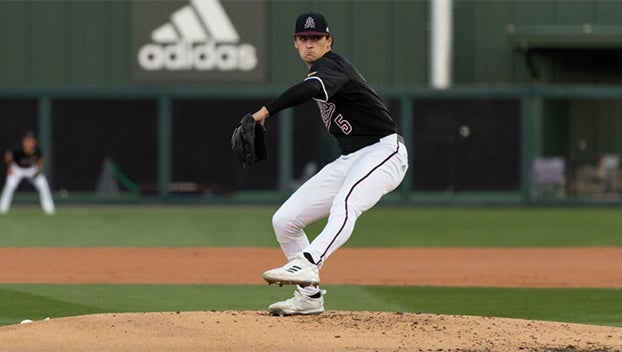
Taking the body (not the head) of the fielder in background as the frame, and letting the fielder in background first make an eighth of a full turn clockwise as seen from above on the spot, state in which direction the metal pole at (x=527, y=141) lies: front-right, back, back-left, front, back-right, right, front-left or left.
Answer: back-left

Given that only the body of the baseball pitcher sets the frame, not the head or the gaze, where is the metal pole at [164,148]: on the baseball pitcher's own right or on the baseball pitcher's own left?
on the baseball pitcher's own right

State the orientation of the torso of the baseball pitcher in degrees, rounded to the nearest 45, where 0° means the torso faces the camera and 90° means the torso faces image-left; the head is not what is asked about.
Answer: approximately 45°

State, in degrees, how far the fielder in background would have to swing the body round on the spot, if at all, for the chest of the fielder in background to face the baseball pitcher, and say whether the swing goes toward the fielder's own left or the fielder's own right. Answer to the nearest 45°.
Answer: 0° — they already face them

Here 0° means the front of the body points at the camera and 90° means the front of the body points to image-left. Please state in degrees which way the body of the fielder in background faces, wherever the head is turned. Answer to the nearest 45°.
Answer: approximately 0°

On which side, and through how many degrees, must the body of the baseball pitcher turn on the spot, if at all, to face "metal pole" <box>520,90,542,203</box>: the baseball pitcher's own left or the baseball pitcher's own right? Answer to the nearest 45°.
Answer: approximately 135° to the baseball pitcher's own right

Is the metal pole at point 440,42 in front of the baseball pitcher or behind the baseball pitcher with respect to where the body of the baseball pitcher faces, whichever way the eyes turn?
behind

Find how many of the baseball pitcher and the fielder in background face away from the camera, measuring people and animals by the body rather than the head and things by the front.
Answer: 0

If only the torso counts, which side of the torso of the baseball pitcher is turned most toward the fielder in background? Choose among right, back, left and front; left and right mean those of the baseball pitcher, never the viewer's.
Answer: right

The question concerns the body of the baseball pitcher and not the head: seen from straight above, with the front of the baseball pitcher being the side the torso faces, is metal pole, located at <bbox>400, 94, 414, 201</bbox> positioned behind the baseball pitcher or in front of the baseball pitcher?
behind

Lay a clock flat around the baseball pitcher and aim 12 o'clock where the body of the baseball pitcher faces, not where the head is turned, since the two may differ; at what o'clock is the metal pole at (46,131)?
The metal pole is roughly at 4 o'clock from the baseball pitcher.

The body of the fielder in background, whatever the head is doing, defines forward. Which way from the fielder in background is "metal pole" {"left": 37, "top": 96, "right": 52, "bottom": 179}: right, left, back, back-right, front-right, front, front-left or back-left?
back

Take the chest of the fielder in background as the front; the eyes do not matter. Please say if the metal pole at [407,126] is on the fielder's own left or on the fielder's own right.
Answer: on the fielder's own left
